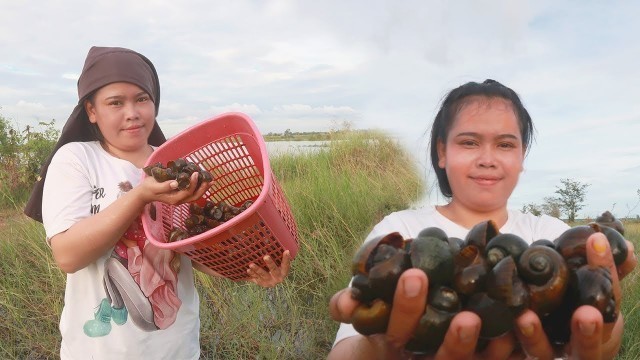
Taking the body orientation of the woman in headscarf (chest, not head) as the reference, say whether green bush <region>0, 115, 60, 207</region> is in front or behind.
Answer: behind

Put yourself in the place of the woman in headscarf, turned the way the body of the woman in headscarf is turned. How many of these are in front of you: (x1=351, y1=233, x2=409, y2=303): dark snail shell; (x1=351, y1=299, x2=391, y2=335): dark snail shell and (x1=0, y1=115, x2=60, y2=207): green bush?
2

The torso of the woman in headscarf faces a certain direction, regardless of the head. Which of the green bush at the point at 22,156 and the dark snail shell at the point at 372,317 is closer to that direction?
the dark snail shell

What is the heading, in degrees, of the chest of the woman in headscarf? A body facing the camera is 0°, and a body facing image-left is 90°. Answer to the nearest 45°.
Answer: approximately 315°

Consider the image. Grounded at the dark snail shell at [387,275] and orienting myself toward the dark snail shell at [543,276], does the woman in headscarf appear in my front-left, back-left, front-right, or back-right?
back-left

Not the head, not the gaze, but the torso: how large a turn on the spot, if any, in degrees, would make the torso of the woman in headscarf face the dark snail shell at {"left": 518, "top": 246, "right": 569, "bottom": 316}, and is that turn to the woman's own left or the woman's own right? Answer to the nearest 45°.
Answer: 0° — they already face it

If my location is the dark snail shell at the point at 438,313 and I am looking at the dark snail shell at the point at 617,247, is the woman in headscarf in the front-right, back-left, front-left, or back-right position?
back-left
